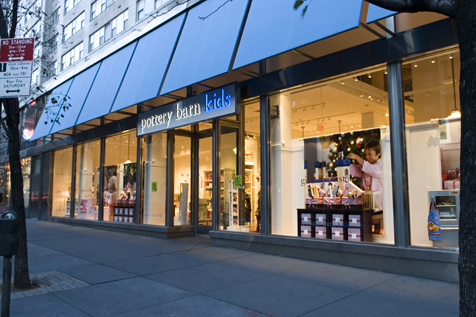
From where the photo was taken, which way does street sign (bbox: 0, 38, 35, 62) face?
toward the camera

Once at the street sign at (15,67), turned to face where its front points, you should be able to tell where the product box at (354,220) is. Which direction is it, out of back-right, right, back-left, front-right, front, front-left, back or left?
left

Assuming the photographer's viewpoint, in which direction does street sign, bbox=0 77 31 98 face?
facing the viewer

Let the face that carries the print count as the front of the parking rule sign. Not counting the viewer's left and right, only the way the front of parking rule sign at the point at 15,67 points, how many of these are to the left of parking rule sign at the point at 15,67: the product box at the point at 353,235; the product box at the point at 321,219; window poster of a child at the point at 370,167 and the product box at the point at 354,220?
4

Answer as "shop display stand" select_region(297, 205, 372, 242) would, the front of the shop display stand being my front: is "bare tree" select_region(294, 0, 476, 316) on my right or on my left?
on my left

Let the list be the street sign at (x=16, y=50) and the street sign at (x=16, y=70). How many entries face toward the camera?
2

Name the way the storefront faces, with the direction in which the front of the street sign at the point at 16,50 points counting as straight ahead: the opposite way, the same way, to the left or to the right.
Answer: to the right

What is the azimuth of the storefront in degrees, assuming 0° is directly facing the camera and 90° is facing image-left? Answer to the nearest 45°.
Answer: approximately 45°

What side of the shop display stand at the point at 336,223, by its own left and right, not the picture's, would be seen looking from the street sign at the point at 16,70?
front

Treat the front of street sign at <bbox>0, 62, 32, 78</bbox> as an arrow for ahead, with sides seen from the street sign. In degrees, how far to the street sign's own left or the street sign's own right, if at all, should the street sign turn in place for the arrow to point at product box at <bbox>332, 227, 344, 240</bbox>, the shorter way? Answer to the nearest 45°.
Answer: approximately 90° to the street sign's own left
